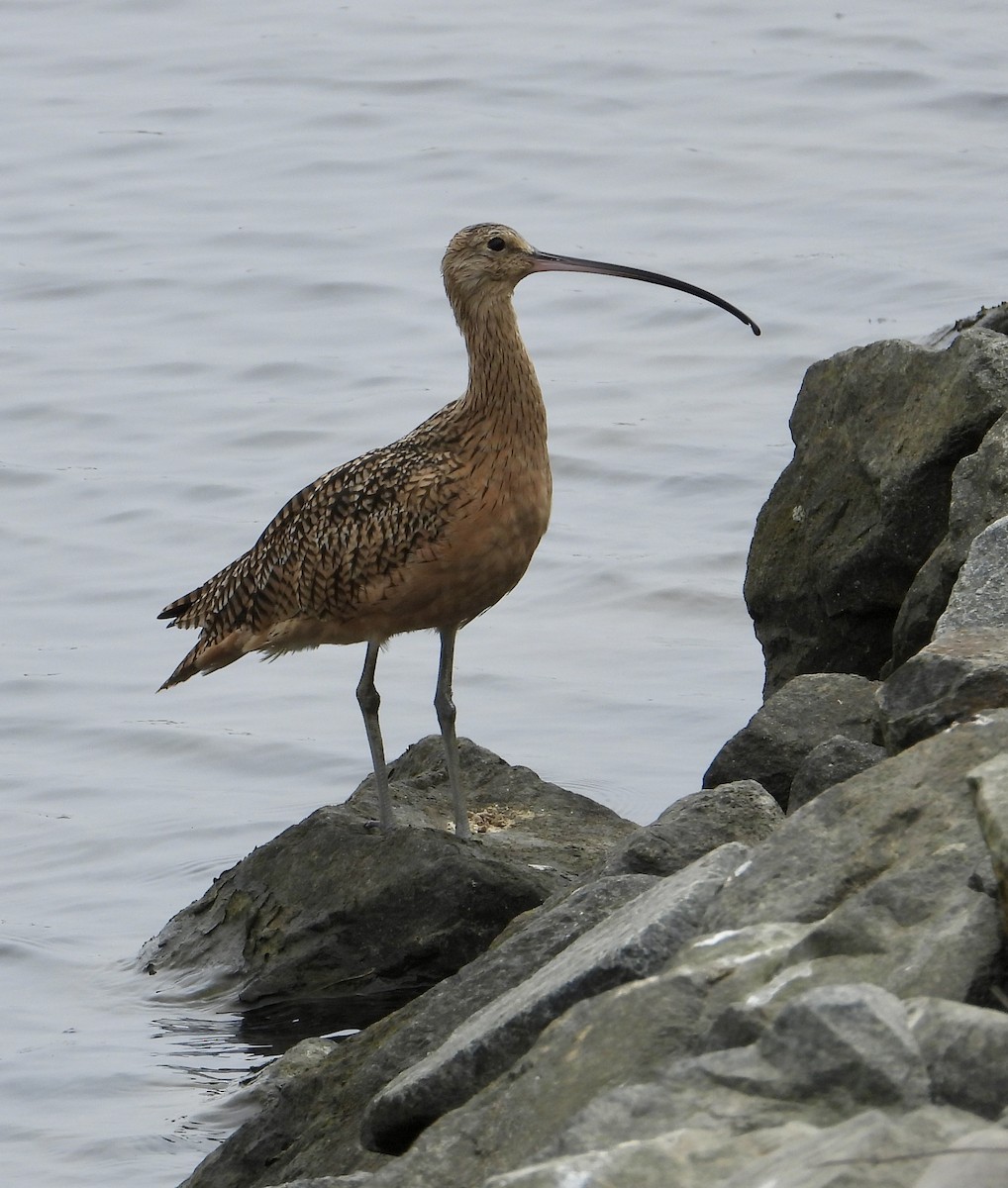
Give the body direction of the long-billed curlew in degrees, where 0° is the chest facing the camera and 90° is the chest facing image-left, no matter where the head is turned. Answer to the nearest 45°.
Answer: approximately 270°

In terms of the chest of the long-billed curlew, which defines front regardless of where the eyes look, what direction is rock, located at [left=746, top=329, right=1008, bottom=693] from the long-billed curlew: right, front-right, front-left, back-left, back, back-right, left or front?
front

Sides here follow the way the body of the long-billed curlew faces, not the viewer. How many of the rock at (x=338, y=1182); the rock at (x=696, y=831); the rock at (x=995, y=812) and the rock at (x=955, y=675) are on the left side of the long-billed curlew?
0

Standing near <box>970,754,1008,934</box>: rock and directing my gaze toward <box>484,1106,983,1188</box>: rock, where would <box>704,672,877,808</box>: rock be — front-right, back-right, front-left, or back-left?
back-right

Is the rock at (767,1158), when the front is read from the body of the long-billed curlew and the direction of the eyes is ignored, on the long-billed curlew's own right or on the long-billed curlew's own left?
on the long-billed curlew's own right

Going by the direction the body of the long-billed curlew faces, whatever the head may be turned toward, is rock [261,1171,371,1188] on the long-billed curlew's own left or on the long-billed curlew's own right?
on the long-billed curlew's own right

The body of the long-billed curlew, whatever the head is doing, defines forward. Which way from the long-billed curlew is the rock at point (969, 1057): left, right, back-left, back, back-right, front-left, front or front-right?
right

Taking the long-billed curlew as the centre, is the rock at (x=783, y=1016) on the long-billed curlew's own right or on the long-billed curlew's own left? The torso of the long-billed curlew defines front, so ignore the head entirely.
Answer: on the long-billed curlew's own right

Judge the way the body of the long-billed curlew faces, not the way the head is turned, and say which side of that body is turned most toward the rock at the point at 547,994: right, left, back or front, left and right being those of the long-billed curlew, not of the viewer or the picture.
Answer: right

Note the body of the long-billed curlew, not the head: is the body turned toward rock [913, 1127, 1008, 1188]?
no
